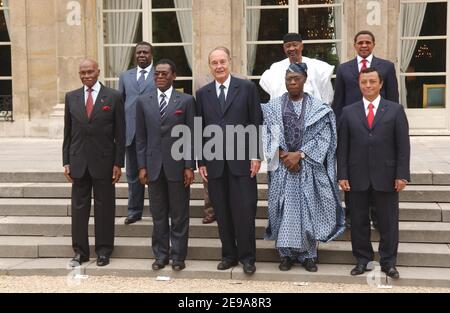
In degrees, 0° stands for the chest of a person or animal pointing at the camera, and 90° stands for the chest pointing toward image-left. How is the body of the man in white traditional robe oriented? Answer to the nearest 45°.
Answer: approximately 0°
